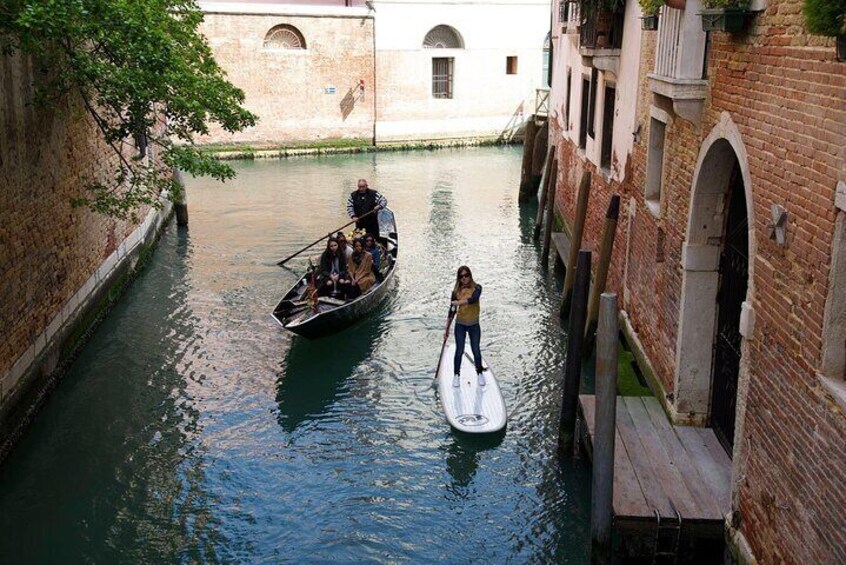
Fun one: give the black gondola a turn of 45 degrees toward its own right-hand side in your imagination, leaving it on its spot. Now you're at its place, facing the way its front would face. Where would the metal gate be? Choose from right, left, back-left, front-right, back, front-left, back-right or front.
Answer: back-left

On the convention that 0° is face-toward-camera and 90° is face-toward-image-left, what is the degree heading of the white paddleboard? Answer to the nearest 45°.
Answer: approximately 0°

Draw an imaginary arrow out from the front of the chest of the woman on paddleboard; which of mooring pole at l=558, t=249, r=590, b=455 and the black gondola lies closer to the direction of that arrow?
the mooring pole

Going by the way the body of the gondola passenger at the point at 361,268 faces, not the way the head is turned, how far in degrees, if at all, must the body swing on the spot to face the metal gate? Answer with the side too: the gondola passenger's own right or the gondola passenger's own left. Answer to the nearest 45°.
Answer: approximately 90° to the gondola passenger's own left

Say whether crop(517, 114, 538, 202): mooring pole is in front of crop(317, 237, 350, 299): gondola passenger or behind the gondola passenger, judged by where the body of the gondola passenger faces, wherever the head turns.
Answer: behind

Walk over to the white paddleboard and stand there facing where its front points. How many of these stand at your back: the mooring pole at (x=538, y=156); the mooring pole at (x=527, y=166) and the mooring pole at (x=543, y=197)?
3

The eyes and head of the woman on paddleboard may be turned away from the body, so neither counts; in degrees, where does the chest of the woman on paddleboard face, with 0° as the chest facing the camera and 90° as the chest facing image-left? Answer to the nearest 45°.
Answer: approximately 0°

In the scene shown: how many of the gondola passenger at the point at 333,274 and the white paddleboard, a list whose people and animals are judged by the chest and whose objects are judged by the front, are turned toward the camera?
2
